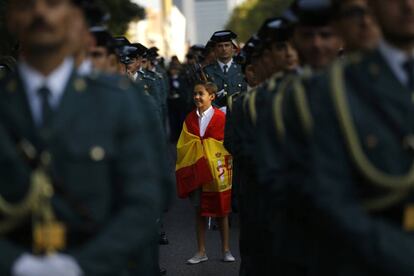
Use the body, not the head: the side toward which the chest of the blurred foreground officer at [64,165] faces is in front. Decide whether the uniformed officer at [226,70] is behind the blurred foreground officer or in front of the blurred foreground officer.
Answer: behind

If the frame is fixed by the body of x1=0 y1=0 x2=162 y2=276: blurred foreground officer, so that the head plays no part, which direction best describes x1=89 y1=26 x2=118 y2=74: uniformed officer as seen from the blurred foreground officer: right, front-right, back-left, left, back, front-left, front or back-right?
back

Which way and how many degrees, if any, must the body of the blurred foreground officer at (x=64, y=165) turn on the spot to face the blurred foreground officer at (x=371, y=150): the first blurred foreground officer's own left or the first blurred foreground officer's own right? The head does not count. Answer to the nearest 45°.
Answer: approximately 90° to the first blurred foreground officer's own left

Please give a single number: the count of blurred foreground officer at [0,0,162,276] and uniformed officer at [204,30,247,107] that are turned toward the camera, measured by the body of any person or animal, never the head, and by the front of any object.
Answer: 2

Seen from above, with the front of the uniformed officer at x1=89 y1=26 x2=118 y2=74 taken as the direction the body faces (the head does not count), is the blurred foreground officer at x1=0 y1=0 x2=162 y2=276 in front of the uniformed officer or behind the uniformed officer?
in front

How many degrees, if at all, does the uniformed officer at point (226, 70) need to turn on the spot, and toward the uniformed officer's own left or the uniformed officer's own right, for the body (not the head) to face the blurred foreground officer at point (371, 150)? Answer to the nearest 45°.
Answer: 0° — they already face them

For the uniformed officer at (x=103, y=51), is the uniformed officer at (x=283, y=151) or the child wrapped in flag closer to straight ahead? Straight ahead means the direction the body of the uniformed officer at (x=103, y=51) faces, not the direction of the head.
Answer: the uniformed officer

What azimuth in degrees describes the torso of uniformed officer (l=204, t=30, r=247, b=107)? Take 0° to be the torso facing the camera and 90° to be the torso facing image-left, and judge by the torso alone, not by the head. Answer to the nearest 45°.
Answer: approximately 0°
